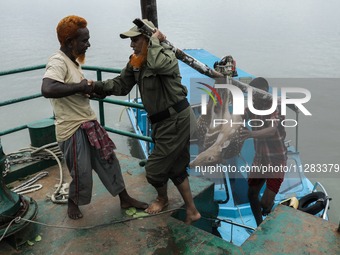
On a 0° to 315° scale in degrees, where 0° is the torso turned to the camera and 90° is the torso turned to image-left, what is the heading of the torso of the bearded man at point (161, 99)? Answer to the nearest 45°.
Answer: approximately 45°

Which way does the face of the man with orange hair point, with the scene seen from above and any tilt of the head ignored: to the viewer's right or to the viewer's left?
to the viewer's right

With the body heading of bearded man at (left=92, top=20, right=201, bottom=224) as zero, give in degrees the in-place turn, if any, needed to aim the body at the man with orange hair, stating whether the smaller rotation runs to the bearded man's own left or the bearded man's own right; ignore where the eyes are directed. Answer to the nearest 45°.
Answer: approximately 45° to the bearded man's own right

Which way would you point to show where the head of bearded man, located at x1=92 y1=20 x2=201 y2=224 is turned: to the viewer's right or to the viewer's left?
to the viewer's left
